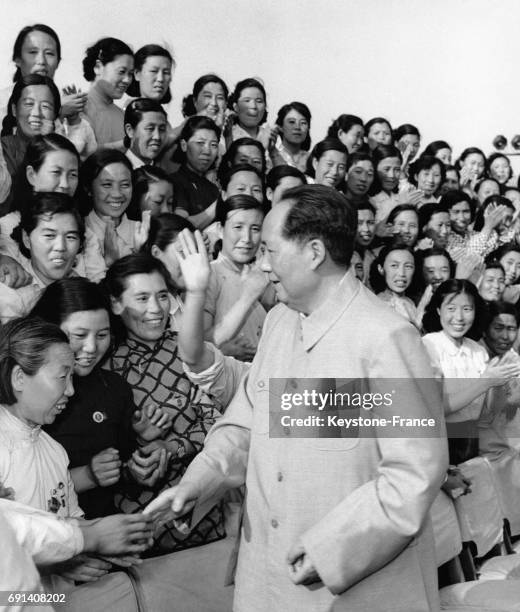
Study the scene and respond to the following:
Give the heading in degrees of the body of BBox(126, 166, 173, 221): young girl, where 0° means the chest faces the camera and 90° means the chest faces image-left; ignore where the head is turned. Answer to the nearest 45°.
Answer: approximately 315°

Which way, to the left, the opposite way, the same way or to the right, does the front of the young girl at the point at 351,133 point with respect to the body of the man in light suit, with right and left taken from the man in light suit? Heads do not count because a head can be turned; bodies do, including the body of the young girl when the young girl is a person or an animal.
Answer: to the left

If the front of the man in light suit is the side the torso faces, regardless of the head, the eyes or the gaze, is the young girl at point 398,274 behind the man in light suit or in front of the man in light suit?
behind

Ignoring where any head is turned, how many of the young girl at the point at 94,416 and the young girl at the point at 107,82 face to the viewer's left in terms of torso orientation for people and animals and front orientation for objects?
0

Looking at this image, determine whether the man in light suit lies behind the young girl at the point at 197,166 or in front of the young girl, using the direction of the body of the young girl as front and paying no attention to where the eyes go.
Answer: in front

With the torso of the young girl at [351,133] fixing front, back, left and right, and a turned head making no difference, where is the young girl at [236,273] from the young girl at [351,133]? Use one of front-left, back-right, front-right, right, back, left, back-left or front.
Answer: front-right

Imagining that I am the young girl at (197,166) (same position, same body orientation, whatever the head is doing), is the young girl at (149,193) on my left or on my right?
on my right

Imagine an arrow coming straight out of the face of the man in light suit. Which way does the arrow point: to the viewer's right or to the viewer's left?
to the viewer's left

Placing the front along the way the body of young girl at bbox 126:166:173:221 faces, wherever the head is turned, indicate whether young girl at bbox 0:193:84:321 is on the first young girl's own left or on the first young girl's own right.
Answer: on the first young girl's own right
